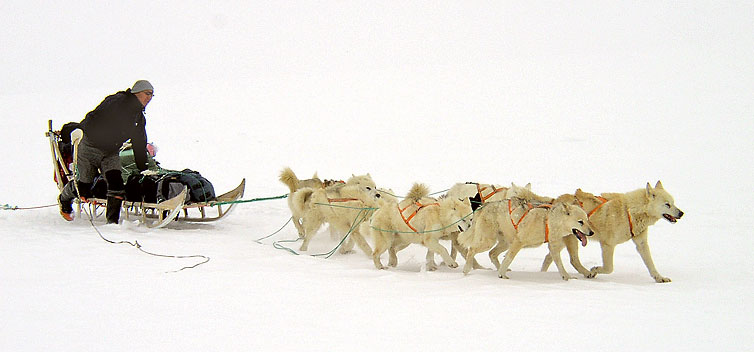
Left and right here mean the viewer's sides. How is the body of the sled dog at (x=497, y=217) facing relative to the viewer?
facing to the right of the viewer

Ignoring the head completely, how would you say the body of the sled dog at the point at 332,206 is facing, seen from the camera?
to the viewer's right

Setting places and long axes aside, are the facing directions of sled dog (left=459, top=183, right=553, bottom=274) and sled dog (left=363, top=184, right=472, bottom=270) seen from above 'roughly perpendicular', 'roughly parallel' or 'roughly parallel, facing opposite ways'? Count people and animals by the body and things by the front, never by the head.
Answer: roughly parallel

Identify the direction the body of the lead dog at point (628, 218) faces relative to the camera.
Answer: to the viewer's right

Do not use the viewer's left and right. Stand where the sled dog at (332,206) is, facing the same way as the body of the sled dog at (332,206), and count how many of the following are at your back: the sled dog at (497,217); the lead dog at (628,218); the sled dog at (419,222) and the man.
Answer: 1

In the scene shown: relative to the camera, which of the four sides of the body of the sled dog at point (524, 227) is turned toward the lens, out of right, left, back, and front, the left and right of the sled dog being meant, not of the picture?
right

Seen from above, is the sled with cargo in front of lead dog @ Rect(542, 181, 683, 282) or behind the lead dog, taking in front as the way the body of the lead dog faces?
behind

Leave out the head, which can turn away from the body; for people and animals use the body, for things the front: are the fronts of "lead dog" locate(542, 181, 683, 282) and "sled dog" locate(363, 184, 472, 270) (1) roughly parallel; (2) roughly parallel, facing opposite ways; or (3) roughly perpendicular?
roughly parallel

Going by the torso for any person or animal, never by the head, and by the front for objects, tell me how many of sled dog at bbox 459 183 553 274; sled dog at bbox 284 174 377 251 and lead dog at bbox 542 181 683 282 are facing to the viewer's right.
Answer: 3

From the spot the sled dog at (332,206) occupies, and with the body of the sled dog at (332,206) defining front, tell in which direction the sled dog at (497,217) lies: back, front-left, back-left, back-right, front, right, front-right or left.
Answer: front-right

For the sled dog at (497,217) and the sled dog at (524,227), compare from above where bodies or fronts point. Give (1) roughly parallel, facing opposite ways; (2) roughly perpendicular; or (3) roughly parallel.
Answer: roughly parallel

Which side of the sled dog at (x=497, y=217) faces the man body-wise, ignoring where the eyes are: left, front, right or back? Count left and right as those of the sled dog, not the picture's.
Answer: back

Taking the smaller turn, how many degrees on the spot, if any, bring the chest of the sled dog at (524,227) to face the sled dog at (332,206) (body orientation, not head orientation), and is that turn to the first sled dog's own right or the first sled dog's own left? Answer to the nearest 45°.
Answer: approximately 180°

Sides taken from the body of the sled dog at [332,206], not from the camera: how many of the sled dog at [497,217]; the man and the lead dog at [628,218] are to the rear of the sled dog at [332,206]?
1

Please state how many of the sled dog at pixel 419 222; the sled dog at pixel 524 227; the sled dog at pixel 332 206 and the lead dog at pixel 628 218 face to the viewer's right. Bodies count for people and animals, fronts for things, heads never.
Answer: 4

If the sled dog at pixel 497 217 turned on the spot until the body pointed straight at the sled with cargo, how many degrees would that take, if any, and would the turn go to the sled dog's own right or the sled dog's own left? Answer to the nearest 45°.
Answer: approximately 180°

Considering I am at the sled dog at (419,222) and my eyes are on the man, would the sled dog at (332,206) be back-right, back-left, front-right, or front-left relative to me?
front-right

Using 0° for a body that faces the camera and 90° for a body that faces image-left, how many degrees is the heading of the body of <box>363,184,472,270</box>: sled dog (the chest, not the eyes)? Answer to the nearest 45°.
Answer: approximately 270°

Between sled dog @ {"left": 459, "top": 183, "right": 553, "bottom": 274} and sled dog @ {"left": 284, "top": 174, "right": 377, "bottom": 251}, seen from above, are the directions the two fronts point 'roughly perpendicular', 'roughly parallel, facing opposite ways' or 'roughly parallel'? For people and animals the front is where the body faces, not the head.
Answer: roughly parallel
